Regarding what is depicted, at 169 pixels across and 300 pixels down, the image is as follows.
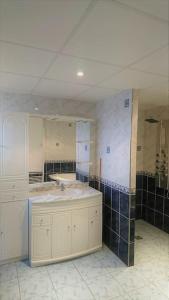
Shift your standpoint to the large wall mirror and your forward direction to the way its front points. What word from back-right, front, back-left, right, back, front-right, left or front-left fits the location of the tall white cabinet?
front-right

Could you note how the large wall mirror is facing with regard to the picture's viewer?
facing the viewer

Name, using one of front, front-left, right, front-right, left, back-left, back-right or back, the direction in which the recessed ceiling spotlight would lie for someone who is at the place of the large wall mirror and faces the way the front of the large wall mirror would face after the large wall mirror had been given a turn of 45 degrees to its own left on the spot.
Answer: front-right

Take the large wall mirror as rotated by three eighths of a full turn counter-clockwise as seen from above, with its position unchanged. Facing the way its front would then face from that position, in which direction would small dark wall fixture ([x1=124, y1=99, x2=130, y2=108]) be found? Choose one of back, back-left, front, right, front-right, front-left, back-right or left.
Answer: right
